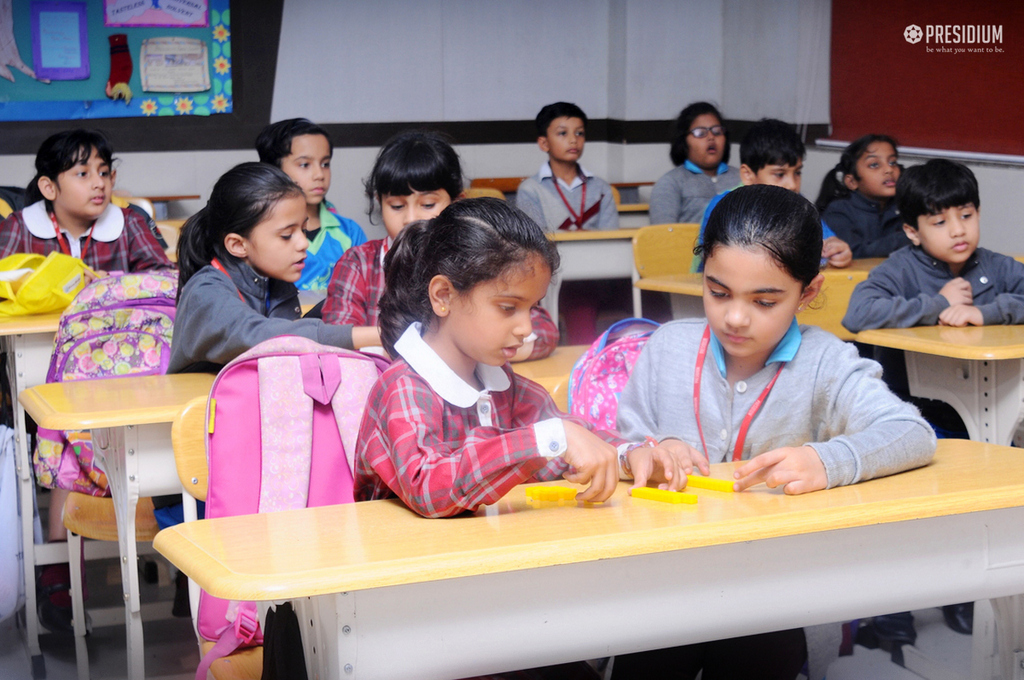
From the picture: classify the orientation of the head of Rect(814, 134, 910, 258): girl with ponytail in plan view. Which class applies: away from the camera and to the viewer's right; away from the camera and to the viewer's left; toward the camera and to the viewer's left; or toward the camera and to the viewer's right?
toward the camera and to the viewer's right

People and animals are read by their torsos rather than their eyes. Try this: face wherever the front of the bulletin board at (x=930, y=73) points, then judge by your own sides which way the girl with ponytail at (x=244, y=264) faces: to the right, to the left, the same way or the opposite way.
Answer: to the left

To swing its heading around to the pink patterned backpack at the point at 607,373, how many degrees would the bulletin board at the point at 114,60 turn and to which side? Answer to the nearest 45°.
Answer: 0° — it already faces it

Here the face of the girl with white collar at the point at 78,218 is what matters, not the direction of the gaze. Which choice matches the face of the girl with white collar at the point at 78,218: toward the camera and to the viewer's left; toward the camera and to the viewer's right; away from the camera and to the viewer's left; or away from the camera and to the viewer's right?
toward the camera and to the viewer's right

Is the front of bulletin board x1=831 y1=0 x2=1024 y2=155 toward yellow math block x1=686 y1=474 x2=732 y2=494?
yes
